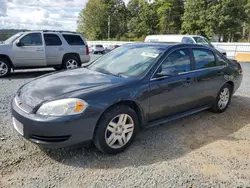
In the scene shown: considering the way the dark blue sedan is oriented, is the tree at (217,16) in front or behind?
behind

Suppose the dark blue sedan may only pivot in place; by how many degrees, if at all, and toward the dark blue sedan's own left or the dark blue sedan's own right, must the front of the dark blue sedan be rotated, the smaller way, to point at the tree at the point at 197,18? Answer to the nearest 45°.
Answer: approximately 135° to the dark blue sedan's own right

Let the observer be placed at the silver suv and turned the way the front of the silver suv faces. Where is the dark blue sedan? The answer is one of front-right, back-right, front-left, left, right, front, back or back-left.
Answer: left

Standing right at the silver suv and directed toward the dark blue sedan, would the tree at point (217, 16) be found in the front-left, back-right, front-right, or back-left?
back-left

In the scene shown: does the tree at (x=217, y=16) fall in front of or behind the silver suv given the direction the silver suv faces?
behind

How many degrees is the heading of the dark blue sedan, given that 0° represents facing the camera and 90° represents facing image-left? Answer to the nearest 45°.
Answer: approximately 45°

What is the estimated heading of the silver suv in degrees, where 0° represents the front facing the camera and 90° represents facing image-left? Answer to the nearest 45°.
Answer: approximately 90°

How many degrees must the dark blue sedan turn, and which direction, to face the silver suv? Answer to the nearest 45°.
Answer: approximately 90° to its right

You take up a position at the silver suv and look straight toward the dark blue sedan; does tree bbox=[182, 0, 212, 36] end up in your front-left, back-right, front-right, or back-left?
back-left

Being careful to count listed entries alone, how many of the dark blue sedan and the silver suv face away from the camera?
0
